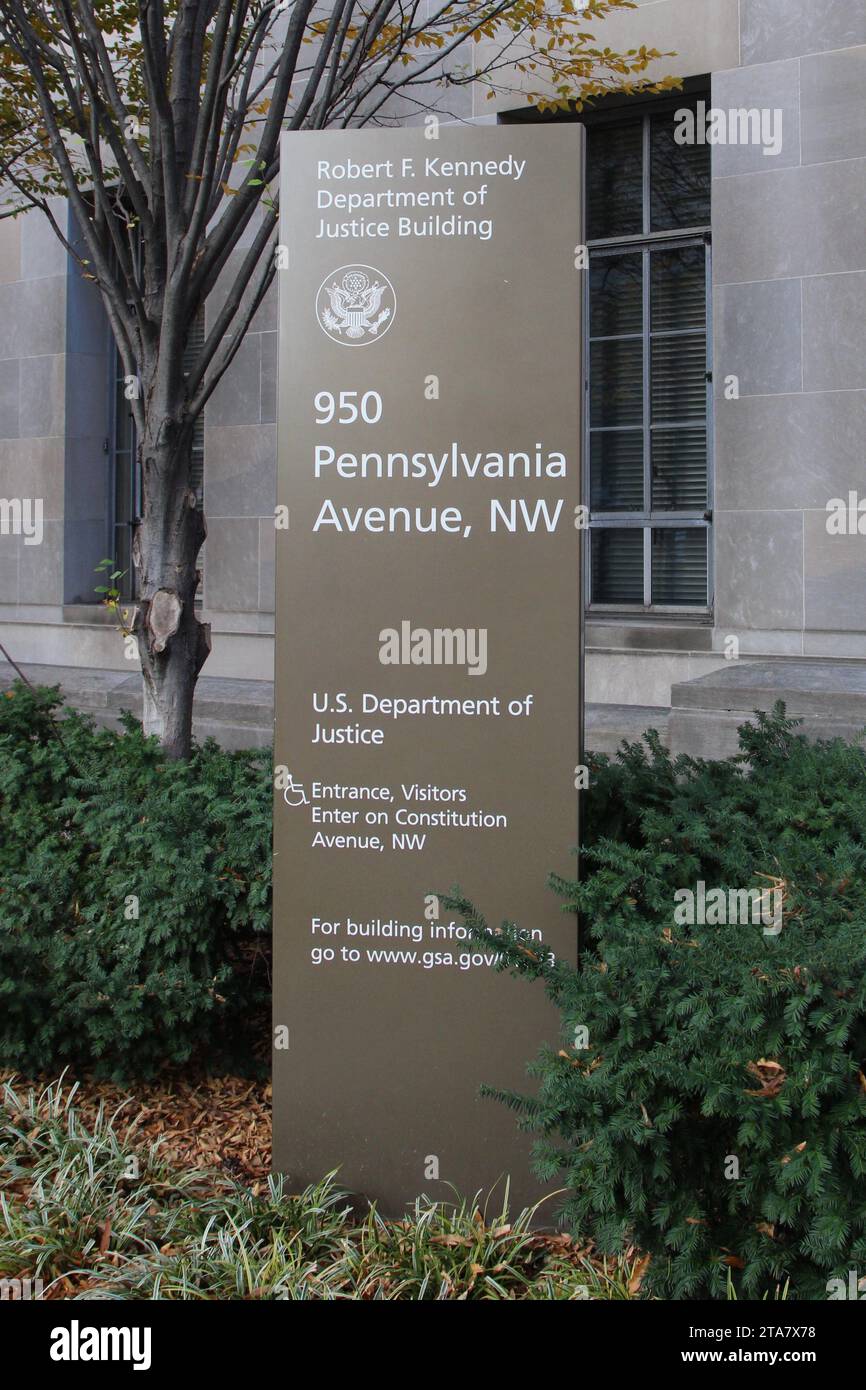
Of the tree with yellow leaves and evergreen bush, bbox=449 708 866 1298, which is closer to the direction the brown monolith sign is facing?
the evergreen bush

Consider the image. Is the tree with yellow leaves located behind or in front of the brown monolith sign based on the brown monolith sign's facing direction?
behind

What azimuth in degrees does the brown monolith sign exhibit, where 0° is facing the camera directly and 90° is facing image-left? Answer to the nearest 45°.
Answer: approximately 0°

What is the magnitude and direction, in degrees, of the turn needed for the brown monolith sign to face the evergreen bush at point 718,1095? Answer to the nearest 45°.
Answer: approximately 45° to its left

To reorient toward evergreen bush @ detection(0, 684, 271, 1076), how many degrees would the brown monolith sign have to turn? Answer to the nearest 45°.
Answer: approximately 135° to its right
